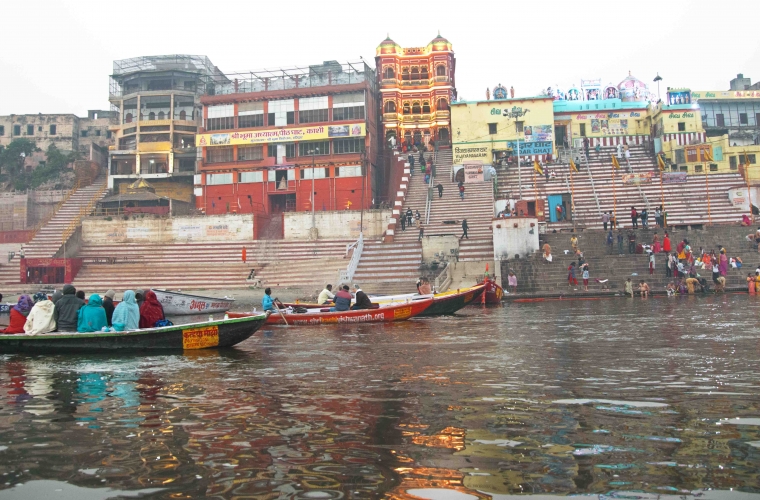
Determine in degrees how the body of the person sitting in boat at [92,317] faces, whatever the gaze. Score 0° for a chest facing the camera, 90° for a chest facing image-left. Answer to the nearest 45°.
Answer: approximately 180°

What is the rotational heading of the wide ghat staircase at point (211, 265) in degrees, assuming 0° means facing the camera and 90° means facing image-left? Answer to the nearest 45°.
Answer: approximately 0°

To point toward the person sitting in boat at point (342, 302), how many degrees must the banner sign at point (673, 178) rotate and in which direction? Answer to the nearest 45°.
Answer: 0° — it already faces them

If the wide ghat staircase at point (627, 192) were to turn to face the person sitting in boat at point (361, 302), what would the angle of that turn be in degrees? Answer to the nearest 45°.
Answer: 0° — it already faces them

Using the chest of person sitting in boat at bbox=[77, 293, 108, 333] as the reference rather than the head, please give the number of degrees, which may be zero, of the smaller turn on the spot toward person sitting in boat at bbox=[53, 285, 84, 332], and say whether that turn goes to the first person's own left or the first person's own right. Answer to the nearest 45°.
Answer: approximately 45° to the first person's own left

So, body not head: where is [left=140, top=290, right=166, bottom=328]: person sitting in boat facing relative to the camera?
away from the camera

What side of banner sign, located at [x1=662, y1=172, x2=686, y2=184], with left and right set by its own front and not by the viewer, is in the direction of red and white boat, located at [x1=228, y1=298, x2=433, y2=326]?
front

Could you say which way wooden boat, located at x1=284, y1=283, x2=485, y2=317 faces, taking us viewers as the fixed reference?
facing to the right of the viewer

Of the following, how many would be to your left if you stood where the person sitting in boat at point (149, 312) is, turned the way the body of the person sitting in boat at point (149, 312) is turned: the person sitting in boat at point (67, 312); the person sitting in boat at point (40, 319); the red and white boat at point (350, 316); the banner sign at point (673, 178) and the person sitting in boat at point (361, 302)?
2

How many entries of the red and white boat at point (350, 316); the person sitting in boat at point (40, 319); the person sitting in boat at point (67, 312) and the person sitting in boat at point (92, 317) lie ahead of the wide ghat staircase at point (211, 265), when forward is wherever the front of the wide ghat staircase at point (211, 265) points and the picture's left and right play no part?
4

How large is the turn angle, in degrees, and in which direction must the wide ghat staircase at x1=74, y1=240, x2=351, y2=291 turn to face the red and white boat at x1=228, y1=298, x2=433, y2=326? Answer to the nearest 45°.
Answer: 0° — it already faces it
